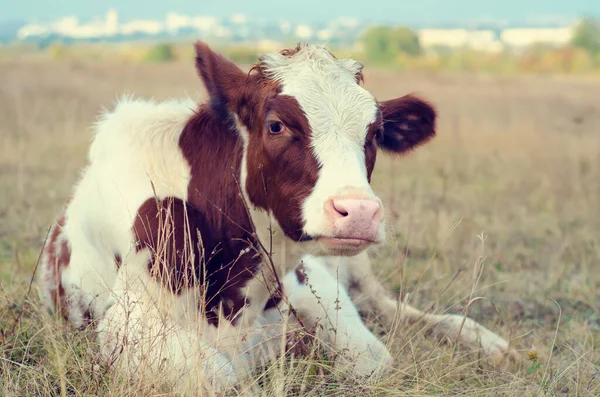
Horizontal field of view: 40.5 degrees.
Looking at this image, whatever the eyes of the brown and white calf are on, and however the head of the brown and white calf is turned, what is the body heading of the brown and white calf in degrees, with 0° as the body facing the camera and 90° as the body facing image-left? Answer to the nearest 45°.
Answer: approximately 315°
